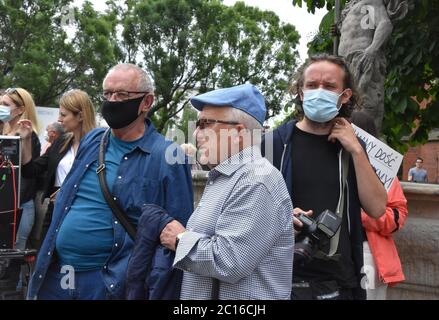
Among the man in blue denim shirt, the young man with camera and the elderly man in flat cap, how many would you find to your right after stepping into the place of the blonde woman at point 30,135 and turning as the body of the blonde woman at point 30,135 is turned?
0

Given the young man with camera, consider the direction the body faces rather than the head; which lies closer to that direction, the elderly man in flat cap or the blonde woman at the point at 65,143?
the elderly man in flat cap

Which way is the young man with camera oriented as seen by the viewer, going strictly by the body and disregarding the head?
toward the camera

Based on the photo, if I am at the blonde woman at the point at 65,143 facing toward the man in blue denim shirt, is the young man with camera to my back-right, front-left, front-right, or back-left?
front-left

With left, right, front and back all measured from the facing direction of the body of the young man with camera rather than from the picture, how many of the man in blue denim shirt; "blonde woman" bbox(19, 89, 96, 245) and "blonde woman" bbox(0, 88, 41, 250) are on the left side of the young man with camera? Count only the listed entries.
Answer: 0

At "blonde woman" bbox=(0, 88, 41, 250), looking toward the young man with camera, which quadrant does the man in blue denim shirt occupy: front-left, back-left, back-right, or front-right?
front-right

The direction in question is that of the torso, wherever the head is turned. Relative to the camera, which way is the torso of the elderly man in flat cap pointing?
to the viewer's left

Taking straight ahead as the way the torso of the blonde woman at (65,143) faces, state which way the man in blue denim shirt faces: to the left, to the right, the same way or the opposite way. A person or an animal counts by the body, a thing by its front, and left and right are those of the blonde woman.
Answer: the same way

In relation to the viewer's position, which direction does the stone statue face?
facing the viewer and to the left of the viewer

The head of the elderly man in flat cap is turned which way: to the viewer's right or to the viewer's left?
to the viewer's left

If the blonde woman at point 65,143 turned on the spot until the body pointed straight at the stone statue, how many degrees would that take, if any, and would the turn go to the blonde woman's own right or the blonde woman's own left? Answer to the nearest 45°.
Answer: approximately 135° to the blonde woman's own left
